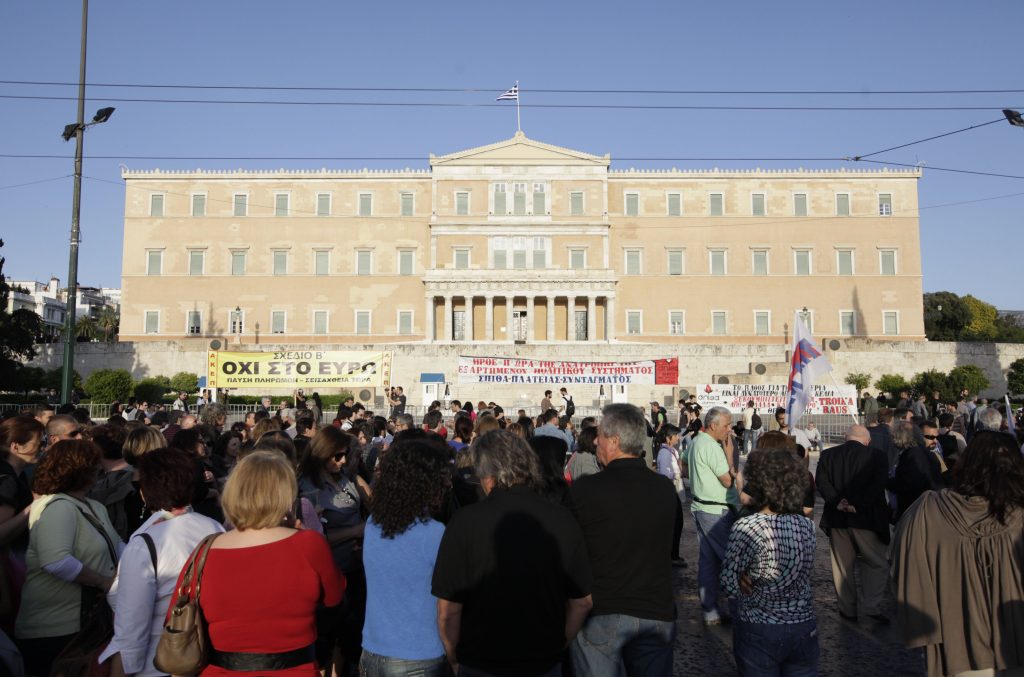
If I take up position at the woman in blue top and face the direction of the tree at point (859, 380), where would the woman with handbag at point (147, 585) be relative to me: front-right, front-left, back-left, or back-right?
back-left

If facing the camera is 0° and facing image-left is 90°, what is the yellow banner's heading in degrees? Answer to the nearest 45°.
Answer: approximately 0°

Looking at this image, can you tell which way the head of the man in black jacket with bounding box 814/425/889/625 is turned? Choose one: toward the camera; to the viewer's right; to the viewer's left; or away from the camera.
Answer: away from the camera

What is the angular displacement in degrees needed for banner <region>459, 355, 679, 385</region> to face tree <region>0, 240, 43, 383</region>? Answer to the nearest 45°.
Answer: approximately 90° to its right

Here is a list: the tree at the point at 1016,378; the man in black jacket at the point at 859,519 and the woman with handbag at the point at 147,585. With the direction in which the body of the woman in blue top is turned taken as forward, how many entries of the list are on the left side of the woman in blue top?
1

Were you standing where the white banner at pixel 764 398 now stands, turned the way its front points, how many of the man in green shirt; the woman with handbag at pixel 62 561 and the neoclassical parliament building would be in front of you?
2

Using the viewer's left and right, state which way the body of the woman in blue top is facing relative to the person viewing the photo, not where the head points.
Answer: facing away from the viewer

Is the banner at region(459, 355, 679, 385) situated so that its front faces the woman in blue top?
yes

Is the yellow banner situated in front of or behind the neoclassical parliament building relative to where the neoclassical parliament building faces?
in front

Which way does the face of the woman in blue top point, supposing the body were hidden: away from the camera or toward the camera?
away from the camera

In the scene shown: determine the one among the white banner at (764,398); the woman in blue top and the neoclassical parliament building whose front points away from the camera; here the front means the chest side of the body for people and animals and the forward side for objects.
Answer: the woman in blue top

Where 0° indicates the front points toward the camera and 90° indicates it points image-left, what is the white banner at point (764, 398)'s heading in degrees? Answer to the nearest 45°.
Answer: approximately 0°

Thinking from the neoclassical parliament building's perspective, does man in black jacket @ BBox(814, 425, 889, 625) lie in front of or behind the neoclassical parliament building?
in front

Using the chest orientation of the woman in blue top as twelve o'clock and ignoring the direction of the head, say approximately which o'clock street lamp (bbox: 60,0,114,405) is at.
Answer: The street lamp is roughly at 11 o'clock from the woman in blue top.

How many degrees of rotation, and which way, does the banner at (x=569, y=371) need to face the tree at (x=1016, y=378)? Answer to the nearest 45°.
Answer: approximately 135° to its left

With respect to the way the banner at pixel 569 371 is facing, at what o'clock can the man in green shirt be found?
The man in green shirt is roughly at 12 o'clock from the banner.

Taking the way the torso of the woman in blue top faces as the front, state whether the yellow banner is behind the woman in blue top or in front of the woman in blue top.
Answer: in front
